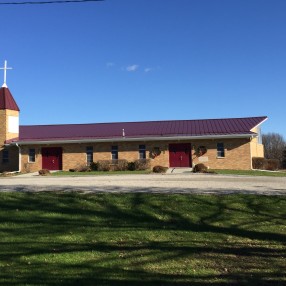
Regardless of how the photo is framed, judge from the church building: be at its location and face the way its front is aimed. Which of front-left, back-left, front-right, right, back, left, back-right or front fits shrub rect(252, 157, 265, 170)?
left

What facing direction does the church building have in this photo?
toward the camera

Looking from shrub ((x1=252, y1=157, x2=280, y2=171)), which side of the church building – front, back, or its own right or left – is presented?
left

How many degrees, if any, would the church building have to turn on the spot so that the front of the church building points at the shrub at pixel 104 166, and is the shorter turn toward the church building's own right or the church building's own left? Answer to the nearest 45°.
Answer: approximately 45° to the church building's own right
